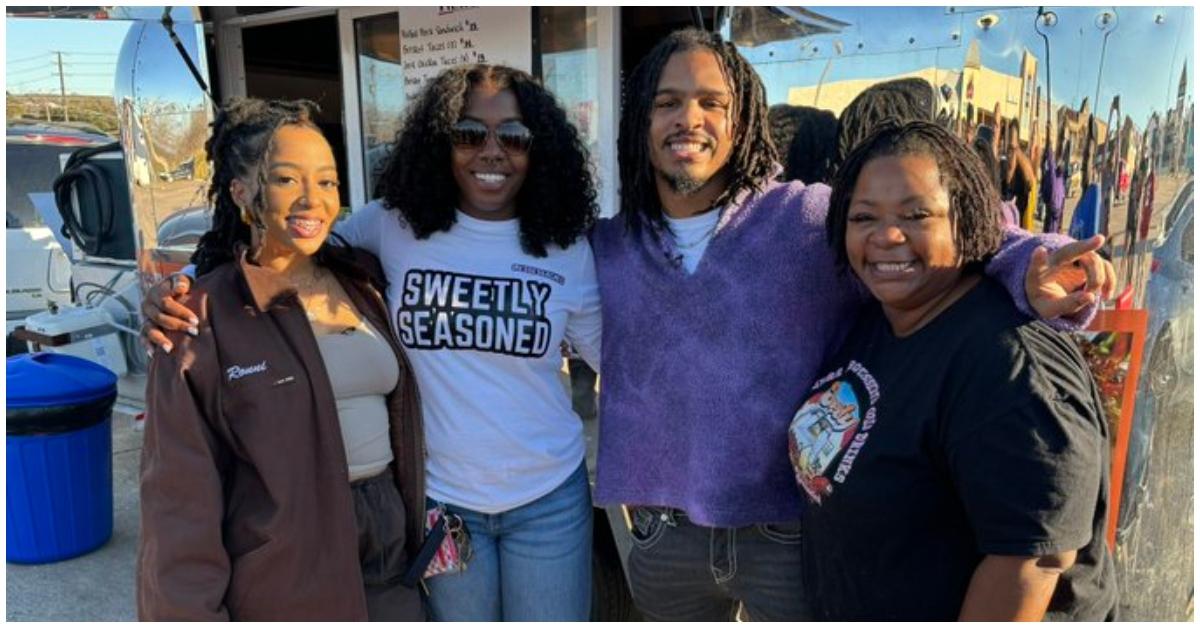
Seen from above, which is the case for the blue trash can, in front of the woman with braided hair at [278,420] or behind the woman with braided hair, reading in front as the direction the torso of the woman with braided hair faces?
behind

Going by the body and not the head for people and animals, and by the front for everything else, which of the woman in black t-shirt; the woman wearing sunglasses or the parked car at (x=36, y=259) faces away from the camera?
the parked car

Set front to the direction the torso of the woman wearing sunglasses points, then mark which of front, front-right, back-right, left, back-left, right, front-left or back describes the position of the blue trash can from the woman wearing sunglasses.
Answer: back-right

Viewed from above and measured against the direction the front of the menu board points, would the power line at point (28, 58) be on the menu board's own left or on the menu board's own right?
on the menu board's own right

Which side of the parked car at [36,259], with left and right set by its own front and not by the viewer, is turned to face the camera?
back

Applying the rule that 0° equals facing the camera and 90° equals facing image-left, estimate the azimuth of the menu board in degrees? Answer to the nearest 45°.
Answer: approximately 0°
